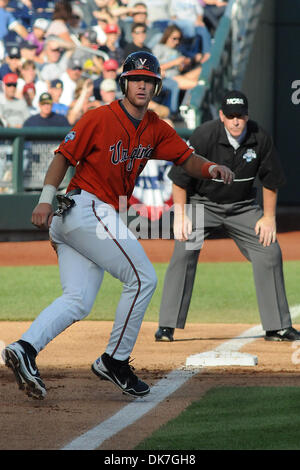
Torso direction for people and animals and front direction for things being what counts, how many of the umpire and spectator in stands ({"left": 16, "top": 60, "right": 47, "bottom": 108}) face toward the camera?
2

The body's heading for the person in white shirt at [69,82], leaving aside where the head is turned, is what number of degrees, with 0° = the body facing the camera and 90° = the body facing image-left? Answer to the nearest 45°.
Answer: approximately 315°

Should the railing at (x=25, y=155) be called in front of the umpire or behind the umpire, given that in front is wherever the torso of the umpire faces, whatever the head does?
behind

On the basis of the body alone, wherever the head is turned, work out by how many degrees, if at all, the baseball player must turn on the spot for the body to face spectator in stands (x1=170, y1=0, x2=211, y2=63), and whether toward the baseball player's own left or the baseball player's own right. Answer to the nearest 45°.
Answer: approximately 135° to the baseball player's own left

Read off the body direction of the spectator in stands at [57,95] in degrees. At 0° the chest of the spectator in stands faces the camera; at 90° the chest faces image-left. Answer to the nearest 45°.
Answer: approximately 315°
